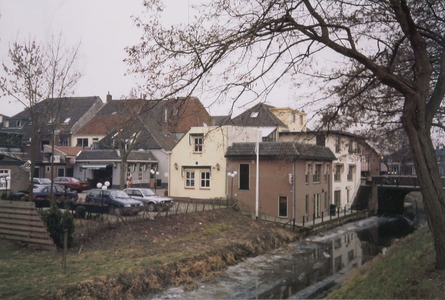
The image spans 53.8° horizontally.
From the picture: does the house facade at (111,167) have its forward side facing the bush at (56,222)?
yes

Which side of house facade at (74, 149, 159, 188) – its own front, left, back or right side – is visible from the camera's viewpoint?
front

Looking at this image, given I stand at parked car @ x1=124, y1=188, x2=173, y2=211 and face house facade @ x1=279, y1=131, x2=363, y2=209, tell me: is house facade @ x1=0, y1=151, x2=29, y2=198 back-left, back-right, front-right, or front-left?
back-left

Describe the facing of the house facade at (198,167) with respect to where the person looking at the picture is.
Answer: facing the viewer

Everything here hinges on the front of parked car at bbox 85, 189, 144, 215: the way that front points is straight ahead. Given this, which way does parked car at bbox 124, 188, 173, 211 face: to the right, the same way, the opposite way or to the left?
the same way

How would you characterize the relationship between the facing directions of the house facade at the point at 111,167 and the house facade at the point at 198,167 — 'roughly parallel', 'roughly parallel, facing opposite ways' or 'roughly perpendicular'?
roughly parallel

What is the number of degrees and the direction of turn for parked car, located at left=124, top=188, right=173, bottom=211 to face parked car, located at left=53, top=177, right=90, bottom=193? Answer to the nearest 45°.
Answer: approximately 180°

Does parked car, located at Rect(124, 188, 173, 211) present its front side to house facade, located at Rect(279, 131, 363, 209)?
no

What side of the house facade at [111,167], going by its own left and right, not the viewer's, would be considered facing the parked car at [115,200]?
front

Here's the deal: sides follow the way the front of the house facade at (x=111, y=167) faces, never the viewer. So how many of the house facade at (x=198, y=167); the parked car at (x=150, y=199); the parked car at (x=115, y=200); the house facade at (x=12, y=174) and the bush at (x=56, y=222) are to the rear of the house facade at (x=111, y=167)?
0

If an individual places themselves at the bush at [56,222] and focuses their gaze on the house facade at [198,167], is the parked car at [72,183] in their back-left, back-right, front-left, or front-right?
front-left

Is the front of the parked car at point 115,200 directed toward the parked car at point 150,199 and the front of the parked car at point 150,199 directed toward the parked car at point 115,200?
no

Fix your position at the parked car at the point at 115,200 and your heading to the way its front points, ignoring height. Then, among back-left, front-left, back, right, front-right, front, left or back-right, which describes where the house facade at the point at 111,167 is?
back-left

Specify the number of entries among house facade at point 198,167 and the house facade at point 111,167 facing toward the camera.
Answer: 2

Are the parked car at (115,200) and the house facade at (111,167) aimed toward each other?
no
